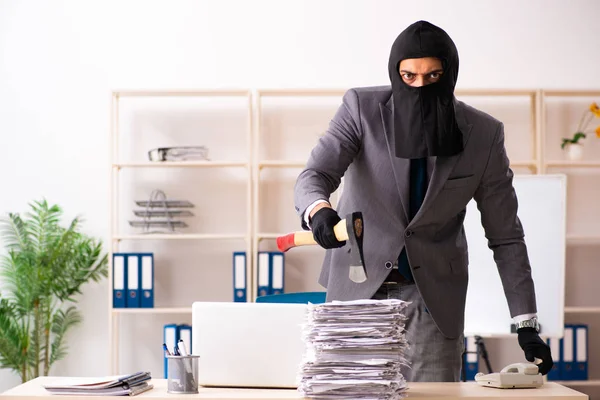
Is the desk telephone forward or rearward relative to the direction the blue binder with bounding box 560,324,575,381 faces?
forward

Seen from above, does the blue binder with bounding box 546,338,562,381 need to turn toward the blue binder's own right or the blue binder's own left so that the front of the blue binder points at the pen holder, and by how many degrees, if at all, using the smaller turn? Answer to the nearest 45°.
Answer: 0° — it already faces it

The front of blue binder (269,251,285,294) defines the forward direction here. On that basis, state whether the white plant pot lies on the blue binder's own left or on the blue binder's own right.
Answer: on the blue binder's own left

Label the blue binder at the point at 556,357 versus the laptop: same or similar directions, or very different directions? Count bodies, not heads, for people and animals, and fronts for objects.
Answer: very different directions

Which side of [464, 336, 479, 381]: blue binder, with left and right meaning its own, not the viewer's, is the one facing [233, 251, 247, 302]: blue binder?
right

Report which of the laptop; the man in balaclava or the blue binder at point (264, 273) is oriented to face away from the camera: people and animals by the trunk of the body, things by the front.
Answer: the laptop

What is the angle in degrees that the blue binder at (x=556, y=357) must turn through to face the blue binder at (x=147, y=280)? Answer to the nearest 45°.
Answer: approximately 90° to its right
